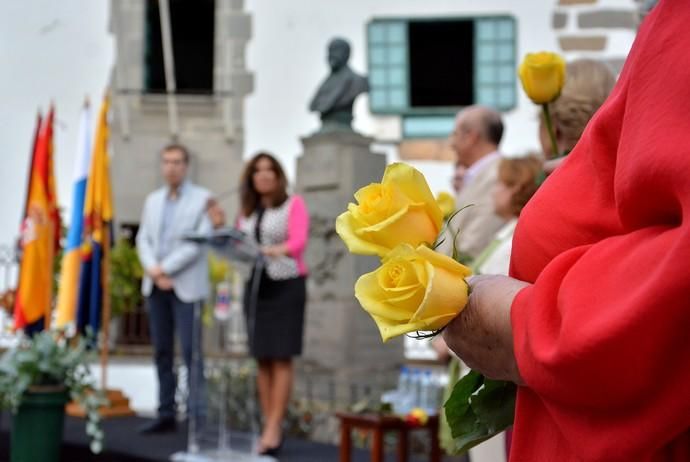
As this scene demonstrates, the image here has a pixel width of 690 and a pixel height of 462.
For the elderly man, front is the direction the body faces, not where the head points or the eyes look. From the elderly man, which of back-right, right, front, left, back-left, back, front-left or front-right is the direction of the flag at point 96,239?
front-right

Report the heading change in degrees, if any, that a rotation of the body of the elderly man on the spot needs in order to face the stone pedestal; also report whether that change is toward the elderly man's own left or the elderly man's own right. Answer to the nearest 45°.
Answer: approximately 90° to the elderly man's own right

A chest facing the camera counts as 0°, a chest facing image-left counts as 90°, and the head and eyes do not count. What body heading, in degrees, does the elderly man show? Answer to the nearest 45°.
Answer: approximately 90°

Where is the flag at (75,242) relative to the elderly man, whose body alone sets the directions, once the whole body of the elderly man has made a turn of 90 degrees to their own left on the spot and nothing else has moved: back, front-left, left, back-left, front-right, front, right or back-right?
back-right

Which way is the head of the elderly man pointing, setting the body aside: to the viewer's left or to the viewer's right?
to the viewer's left

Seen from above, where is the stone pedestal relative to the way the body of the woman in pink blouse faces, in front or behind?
behind

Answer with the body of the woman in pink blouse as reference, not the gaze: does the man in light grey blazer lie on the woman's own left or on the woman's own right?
on the woman's own right

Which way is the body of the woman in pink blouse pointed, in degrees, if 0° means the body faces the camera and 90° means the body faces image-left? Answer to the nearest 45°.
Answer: approximately 45°

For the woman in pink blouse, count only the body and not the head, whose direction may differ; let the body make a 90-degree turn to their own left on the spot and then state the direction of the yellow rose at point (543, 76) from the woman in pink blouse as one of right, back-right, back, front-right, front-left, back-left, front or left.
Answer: front-right

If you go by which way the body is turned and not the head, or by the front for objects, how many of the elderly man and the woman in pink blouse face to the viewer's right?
0
